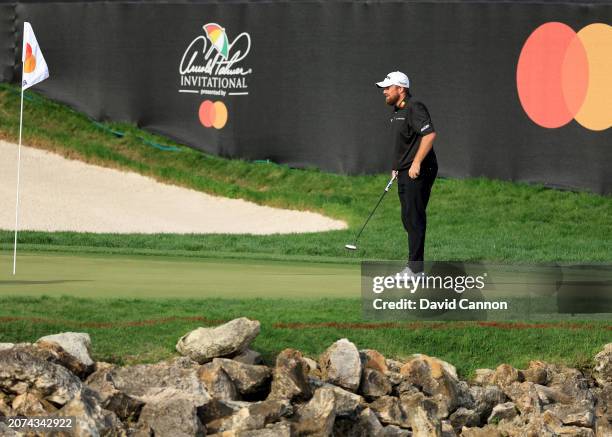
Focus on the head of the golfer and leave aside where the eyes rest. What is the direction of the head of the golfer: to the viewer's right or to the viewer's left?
to the viewer's left

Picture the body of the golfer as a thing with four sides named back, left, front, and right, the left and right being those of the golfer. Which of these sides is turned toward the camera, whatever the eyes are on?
left

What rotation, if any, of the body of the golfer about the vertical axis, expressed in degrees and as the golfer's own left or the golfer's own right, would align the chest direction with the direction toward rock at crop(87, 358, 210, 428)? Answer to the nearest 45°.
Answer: approximately 45° to the golfer's own left
